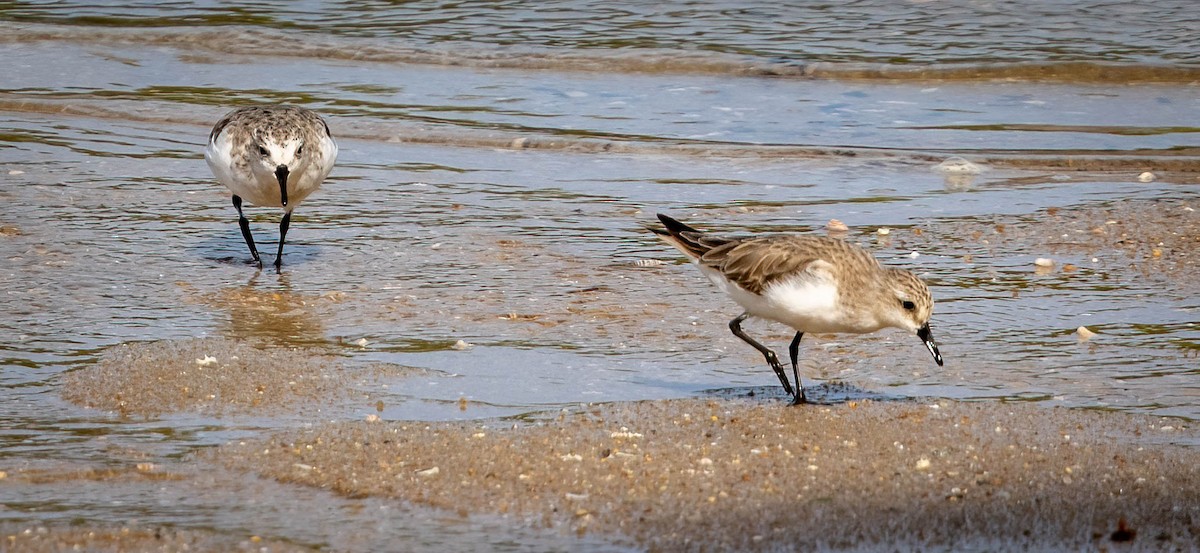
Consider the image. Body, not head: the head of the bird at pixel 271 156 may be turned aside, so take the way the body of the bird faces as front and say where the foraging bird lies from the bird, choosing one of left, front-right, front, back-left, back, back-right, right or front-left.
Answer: front-left

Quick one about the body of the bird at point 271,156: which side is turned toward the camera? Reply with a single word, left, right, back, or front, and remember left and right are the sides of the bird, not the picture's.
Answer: front

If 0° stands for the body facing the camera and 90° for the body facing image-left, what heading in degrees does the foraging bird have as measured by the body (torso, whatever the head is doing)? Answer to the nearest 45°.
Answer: approximately 270°

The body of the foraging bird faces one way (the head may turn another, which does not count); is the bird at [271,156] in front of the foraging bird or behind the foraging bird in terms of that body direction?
behind

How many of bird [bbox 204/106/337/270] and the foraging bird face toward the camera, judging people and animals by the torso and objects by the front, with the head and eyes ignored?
1
